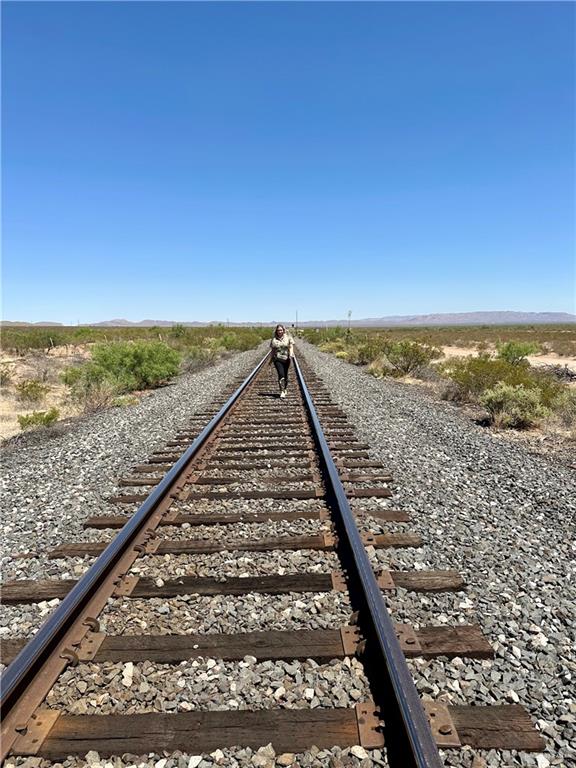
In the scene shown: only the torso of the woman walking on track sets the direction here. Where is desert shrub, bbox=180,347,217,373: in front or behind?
behind

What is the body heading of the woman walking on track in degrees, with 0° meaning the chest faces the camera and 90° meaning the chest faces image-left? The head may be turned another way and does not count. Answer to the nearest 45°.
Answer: approximately 0°

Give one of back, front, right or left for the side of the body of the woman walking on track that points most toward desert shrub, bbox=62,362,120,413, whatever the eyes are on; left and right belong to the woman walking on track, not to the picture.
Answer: right

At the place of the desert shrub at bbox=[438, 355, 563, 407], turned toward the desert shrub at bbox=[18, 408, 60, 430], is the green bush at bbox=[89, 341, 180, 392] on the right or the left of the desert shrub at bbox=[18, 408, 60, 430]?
right

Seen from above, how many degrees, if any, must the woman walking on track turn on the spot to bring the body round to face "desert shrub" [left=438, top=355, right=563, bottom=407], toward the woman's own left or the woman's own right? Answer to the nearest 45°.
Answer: approximately 90° to the woman's own left

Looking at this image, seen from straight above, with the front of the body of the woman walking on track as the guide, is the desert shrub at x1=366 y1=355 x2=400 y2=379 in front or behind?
behind

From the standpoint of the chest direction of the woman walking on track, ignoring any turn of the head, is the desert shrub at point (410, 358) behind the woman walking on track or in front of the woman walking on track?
behind

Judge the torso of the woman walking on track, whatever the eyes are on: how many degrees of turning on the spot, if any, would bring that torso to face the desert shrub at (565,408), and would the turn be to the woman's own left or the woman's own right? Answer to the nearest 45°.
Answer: approximately 90° to the woman's own left

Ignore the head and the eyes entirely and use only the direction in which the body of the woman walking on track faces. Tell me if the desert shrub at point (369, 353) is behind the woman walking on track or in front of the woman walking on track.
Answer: behind
